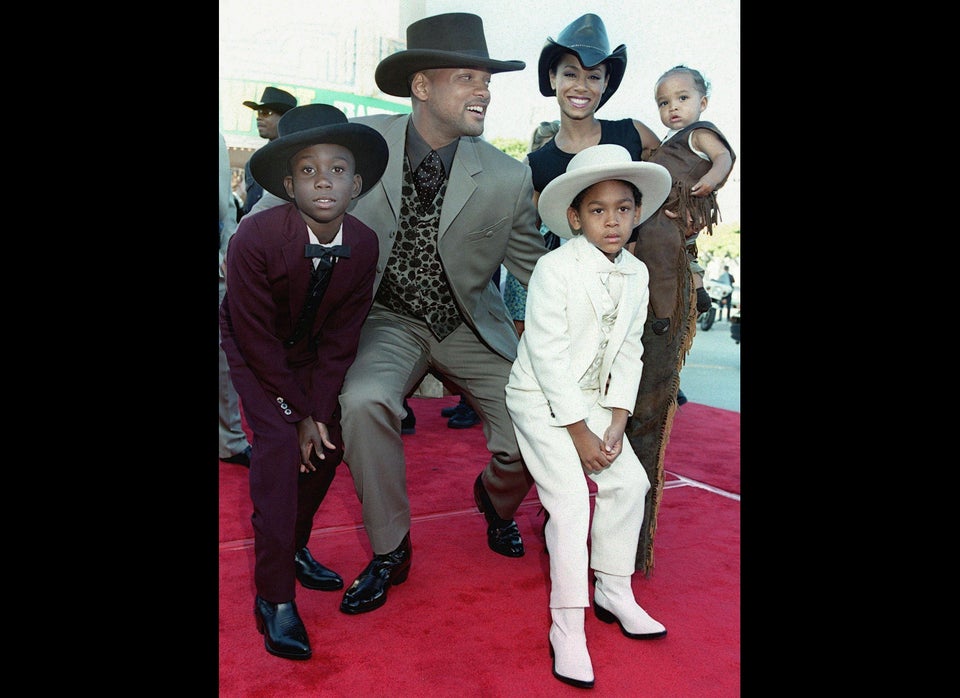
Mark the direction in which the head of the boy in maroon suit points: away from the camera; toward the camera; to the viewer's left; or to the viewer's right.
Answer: toward the camera

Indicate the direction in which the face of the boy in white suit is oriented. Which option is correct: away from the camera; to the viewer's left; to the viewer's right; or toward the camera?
toward the camera

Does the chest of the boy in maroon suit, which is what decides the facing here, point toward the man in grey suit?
no

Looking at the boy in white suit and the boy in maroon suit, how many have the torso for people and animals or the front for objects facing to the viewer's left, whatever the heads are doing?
0

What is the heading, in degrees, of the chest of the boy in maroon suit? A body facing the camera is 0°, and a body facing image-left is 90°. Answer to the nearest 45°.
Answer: approximately 315°

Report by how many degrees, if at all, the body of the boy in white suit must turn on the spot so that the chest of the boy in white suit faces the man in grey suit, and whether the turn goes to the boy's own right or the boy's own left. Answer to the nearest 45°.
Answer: approximately 180°

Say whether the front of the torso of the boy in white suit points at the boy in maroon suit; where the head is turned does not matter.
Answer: no

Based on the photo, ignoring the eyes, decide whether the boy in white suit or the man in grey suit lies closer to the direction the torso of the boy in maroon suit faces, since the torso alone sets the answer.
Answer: the boy in white suit

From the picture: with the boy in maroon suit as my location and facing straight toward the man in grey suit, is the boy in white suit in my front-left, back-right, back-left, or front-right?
front-right

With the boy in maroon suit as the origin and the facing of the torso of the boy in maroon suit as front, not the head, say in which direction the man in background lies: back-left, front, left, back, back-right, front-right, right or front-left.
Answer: back-left
